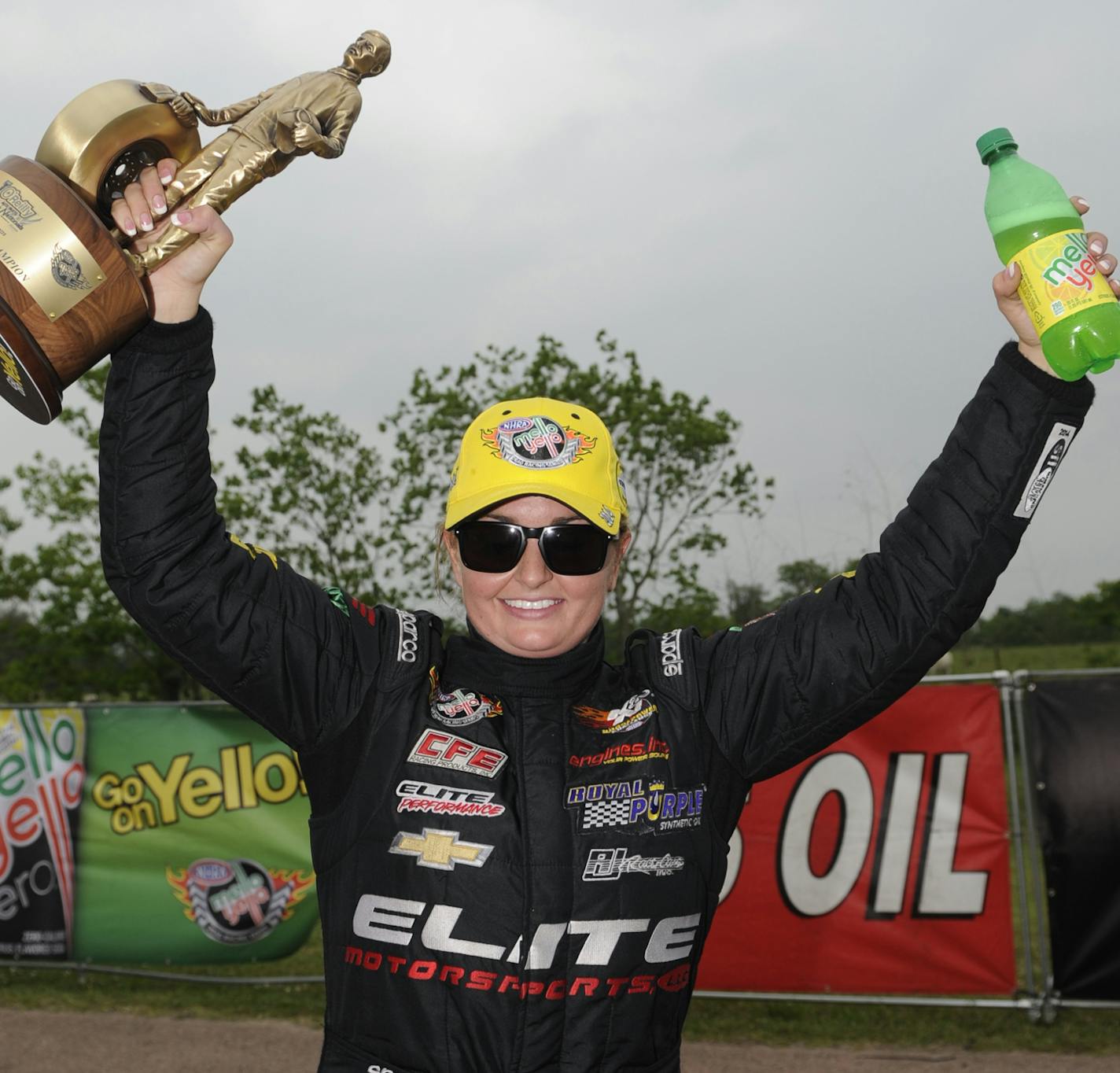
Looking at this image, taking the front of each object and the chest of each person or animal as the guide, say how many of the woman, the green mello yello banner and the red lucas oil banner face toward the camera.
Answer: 3

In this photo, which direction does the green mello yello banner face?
toward the camera

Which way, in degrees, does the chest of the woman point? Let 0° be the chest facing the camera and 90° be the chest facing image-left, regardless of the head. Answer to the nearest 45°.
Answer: approximately 0°

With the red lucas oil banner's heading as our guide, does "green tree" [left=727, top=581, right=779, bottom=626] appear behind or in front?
behind

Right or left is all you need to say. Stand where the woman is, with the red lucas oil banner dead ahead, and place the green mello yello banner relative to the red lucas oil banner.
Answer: left

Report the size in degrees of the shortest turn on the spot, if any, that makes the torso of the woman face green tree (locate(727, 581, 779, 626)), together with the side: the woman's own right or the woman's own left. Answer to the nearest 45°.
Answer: approximately 180°

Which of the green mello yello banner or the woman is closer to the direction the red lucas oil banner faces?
the woman

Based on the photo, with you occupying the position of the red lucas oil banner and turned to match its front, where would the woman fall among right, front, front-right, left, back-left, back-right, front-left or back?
front

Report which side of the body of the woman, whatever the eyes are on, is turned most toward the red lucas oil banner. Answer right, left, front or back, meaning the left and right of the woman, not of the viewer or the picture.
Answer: back

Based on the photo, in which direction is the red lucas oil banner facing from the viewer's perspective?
toward the camera

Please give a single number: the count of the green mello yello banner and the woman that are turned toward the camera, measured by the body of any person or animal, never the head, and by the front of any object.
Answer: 2
